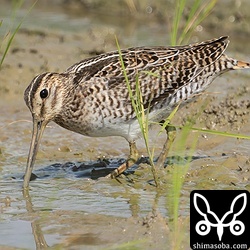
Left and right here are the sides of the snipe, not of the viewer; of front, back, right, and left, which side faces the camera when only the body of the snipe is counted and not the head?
left
